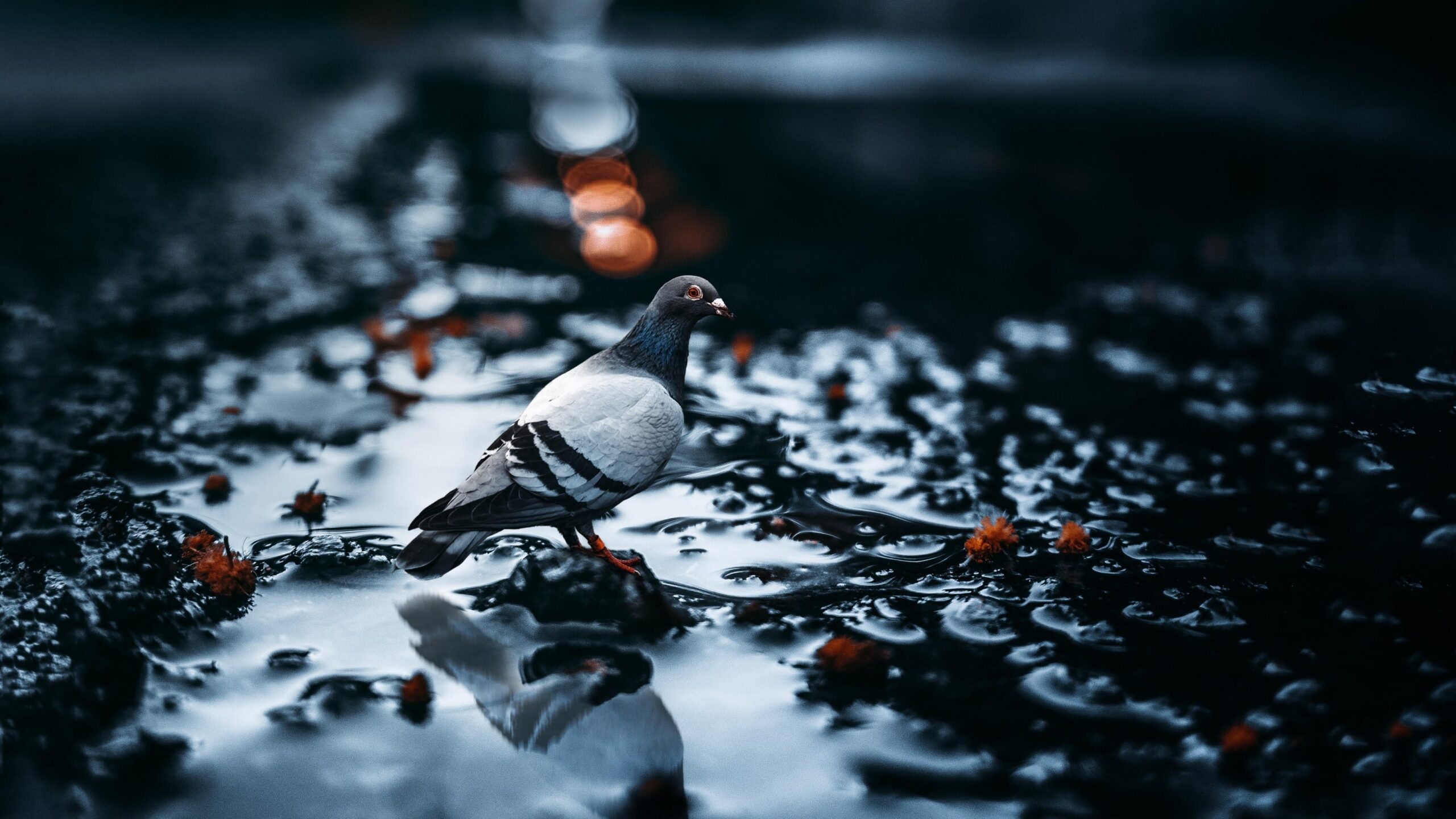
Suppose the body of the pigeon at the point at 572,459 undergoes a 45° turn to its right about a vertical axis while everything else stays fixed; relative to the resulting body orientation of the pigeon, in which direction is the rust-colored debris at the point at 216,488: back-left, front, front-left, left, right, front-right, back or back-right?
back

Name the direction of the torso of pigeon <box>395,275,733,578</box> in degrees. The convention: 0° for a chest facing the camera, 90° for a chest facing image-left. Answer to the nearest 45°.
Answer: approximately 270°

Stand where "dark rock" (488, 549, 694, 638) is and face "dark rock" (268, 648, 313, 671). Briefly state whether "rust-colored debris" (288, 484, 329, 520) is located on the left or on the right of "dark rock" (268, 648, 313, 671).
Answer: right

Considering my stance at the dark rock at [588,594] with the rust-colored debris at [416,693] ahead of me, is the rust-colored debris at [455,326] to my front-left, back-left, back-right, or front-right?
back-right
